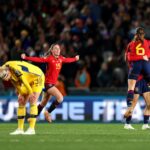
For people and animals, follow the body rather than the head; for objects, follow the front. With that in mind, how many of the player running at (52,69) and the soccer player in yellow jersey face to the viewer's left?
1

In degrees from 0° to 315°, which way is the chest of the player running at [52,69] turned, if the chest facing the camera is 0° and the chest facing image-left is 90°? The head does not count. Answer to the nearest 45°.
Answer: approximately 315°

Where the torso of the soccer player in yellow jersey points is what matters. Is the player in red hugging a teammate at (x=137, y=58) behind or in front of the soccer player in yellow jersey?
behind

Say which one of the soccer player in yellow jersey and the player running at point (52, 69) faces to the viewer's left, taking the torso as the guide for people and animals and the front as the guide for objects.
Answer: the soccer player in yellow jersey

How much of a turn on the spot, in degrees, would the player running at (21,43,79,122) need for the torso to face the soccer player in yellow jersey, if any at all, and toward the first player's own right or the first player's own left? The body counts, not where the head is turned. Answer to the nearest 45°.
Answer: approximately 45° to the first player's own right

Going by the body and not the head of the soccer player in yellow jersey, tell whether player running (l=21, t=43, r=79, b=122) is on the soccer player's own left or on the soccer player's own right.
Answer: on the soccer player's own right

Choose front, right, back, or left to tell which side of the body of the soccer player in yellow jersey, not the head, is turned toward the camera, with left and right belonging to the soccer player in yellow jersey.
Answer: left
